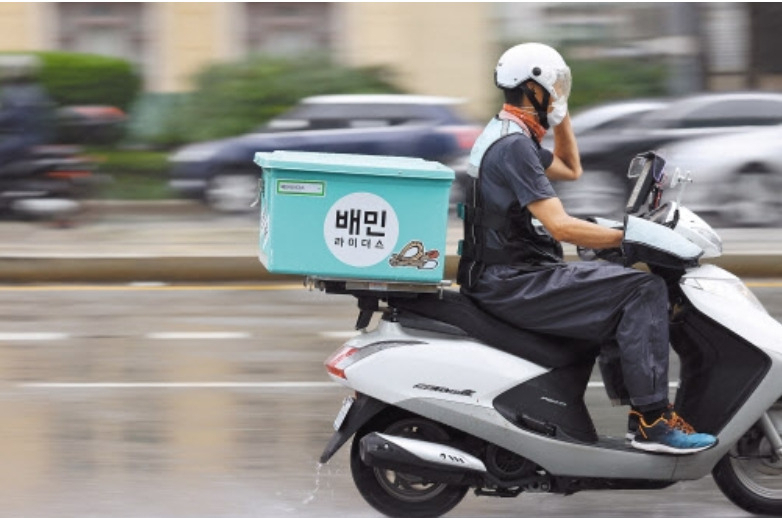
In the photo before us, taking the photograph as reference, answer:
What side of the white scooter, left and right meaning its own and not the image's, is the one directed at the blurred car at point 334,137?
left

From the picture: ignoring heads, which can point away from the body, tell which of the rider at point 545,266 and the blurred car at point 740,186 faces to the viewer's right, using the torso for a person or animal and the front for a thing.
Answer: the rider

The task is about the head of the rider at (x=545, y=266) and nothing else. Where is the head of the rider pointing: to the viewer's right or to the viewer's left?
to the viewer's right

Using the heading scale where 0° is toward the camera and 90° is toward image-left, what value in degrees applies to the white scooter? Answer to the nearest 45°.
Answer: approximately 270°

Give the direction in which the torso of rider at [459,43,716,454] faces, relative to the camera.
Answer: to the viewer's right

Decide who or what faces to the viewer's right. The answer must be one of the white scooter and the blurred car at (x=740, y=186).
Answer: the white scooter

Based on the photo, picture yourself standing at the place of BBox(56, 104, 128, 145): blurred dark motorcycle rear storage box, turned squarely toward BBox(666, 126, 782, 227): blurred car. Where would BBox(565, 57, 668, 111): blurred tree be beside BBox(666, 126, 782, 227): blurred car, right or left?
left

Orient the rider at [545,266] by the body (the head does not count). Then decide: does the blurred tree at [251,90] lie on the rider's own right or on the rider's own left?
on the rider's own left

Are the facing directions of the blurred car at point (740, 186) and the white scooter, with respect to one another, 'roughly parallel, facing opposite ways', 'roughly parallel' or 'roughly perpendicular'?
roughly parallel, facing opposite ways

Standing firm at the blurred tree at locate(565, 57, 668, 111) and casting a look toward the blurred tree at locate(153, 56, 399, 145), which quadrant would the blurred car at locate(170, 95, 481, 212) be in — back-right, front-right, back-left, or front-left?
front-left

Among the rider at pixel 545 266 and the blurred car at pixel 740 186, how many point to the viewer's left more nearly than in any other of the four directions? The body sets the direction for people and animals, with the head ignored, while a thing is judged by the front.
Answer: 1

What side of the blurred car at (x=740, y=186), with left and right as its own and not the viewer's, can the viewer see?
left

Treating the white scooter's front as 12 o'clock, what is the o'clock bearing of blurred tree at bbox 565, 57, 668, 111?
The blurred tree is roughly at 9 o'clock from the white scooter.

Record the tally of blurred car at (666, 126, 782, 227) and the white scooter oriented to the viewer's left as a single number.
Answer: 1
